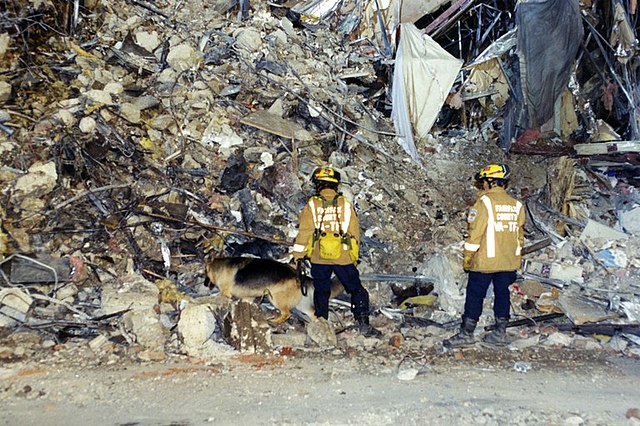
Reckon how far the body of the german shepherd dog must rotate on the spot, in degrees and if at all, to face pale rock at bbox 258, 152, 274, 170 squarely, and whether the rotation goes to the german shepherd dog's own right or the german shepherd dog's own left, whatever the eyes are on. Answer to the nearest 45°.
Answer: approximately 90° to the german shepherd dog's own right

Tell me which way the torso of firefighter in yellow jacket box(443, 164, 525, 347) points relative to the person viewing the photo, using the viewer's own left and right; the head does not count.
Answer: facing away from the viewer and to the left of the viewer

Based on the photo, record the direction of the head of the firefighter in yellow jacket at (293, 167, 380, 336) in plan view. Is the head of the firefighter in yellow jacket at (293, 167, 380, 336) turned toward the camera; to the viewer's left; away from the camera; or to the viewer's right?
away from the camera

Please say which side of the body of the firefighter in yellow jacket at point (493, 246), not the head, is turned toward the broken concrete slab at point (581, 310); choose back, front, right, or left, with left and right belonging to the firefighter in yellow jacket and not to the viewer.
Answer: right

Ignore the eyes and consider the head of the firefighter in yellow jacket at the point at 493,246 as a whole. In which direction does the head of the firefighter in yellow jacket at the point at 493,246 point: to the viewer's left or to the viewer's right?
to the viewer's left

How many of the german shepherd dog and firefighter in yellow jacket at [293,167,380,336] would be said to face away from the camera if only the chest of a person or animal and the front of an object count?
1

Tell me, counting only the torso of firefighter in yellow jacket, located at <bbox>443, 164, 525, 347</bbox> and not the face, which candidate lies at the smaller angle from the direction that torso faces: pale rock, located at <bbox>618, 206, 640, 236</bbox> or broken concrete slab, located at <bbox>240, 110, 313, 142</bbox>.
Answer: the broken concrete slab

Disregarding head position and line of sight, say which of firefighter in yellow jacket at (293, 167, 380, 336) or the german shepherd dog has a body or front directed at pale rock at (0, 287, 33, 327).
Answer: the german shepherd dog

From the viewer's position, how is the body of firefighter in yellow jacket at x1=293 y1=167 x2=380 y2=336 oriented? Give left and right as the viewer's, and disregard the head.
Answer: facing away from the viewer

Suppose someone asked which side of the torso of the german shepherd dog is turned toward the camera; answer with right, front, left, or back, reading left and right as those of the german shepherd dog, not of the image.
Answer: left

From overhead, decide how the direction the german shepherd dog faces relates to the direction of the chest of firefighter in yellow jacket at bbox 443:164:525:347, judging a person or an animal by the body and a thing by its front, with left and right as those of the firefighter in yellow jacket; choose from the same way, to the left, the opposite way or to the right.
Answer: to the left
